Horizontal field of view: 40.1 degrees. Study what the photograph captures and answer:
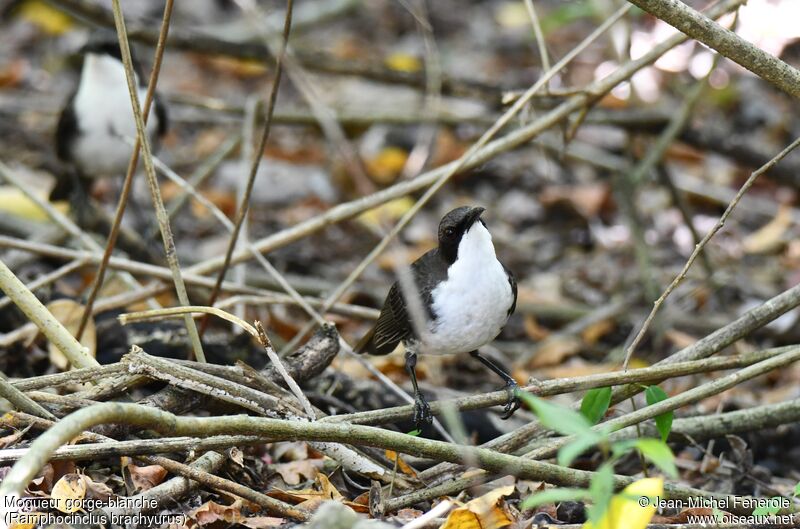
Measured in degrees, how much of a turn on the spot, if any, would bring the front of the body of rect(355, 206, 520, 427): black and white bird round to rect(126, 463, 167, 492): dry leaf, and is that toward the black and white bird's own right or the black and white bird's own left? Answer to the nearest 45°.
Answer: approximately 135° to the black and white bird's own right

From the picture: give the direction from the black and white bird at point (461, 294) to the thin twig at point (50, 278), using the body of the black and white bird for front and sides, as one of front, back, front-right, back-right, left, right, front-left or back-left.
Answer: back-right

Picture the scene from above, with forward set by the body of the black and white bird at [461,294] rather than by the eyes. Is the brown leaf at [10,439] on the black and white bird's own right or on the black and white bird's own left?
on the black and white bird's own right

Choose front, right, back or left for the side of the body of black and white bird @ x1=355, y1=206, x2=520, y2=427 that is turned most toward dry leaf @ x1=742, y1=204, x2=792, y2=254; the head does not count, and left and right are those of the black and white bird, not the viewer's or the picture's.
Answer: left

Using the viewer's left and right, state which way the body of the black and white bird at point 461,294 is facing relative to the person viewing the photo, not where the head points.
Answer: facing the viewer and to the right of the viewer
